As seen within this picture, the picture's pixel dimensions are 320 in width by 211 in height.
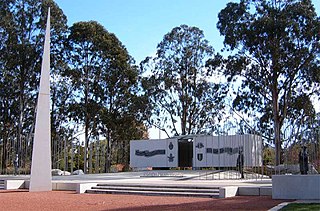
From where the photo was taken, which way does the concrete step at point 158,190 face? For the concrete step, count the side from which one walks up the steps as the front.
toward the camera

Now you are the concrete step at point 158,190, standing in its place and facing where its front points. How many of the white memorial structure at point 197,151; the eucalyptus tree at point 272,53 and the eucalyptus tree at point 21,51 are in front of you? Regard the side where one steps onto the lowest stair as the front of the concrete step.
0

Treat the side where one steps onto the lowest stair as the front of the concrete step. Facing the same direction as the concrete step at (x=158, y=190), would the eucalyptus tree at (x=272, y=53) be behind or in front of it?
behind

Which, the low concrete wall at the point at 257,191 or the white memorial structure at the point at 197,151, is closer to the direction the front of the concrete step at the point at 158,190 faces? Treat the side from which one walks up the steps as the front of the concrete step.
the low concrete wall

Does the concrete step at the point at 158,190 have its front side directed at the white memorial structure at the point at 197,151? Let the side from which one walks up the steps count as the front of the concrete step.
no

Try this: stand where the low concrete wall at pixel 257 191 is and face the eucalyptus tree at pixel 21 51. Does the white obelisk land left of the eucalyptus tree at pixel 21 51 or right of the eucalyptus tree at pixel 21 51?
left

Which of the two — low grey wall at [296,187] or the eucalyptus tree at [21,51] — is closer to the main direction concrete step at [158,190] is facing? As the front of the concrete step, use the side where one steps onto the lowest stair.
the low grey wall

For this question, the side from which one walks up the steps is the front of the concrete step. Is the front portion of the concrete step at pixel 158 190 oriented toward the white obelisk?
no

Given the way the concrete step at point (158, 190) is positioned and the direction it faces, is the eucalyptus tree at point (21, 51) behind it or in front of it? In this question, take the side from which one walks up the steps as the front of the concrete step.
behind

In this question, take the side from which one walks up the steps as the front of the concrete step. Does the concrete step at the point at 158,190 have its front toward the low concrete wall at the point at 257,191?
no

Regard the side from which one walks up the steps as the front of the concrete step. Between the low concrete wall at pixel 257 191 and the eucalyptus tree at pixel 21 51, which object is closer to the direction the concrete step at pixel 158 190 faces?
the low concrete wall

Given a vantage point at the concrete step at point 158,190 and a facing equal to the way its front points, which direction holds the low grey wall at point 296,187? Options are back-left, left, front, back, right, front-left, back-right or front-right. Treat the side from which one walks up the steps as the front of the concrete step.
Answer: front-left
